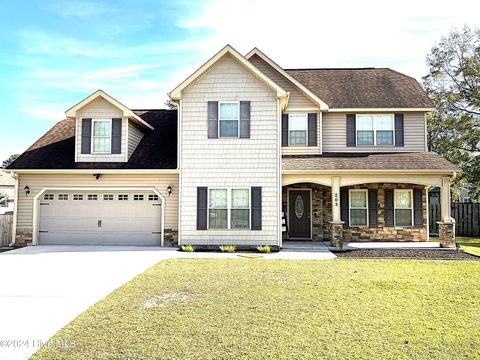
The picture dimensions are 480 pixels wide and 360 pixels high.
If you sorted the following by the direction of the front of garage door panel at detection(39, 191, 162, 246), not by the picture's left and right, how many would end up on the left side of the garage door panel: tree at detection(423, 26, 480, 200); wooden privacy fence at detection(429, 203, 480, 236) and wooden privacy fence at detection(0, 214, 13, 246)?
2

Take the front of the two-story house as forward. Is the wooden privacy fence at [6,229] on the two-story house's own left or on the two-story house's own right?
on the two-story house's own right

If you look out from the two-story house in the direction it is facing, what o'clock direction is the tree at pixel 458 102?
The tree is roughly at 8 o'clock from the two-story house.

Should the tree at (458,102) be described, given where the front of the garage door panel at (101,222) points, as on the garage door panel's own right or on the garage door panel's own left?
on the garage door panel's own left

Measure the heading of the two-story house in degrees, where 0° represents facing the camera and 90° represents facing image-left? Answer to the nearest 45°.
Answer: approximately 0°

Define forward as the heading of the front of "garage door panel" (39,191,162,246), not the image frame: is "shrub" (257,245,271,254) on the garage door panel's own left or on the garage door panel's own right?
on the garage door panel's own left

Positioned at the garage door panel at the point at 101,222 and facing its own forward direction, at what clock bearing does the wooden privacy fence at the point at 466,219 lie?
The wooden privacy fence is roughly at 9 o'clock from the garage door panel.

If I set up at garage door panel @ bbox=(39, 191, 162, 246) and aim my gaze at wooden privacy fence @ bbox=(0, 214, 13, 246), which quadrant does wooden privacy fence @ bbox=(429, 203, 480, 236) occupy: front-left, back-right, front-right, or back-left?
back-right
